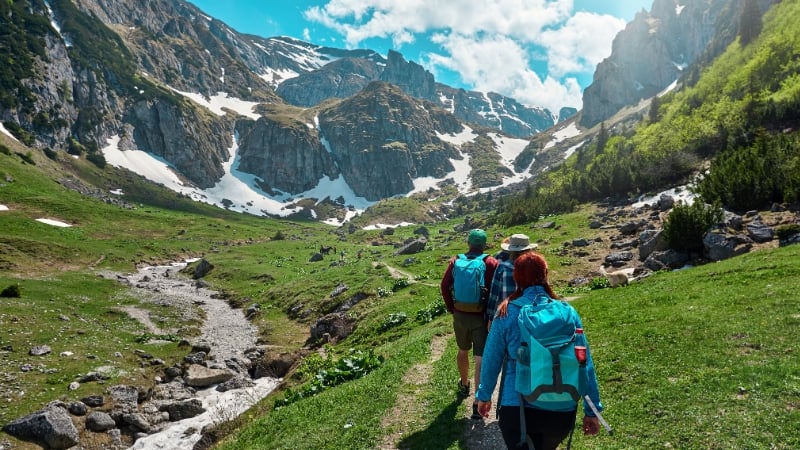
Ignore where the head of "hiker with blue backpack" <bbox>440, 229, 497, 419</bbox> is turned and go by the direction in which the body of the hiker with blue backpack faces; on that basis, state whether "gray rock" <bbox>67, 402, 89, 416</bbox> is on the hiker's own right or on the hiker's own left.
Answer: on the hiker's own left

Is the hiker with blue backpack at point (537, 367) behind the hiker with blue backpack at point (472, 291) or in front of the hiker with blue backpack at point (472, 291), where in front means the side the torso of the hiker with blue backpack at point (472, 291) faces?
behind

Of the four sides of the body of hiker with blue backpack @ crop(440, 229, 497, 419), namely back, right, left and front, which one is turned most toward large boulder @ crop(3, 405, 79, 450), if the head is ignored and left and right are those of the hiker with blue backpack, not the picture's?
left

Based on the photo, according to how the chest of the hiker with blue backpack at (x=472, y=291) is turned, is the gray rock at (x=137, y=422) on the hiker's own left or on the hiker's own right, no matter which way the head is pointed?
on the hiker's own left

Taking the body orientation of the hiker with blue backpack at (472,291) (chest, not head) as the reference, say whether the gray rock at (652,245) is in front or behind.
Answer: in front

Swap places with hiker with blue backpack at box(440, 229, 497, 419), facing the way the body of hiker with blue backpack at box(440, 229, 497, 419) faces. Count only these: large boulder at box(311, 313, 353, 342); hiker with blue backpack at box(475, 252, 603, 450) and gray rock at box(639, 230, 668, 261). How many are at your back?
1

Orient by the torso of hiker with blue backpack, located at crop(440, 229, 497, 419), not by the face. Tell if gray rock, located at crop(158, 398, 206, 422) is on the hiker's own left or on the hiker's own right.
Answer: on the hiker's own left

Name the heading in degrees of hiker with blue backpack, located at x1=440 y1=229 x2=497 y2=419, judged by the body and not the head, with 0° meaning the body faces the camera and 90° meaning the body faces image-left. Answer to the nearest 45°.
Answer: approximately 180°

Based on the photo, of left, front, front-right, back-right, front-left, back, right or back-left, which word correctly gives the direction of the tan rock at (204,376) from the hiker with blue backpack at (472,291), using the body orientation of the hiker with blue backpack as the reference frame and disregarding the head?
front-left

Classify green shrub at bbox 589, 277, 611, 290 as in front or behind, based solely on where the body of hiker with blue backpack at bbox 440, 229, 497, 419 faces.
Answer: in front

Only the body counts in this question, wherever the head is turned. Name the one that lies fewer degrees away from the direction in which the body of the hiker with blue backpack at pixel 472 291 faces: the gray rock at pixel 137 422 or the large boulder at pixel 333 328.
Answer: the large boulder

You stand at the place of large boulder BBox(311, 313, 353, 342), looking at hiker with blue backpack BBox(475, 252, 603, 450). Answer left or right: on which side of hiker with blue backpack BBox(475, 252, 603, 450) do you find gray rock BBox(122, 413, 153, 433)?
right
